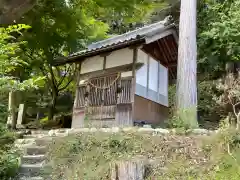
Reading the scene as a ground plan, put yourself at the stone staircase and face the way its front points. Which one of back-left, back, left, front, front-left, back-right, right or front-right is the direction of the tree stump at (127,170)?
front-left

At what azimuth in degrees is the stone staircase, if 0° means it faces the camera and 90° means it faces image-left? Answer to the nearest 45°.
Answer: approximately 0°
